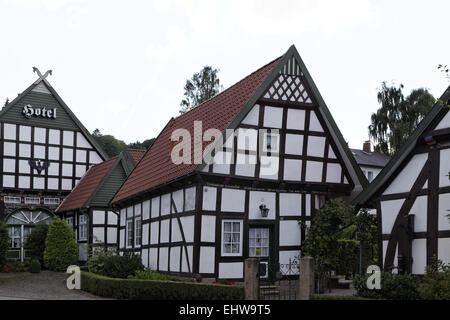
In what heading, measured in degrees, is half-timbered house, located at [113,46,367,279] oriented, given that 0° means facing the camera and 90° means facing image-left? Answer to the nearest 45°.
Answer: approximately 315°

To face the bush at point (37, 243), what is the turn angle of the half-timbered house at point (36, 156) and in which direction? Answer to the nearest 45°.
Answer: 0° — it already faces it

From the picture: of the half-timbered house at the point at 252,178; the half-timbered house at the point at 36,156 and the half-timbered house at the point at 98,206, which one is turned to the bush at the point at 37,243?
the half-timbered house at the point at 36,156
